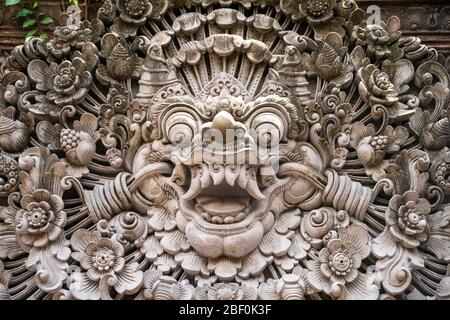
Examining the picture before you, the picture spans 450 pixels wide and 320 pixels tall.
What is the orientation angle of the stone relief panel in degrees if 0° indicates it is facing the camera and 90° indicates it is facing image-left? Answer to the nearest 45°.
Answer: approximately 0°
